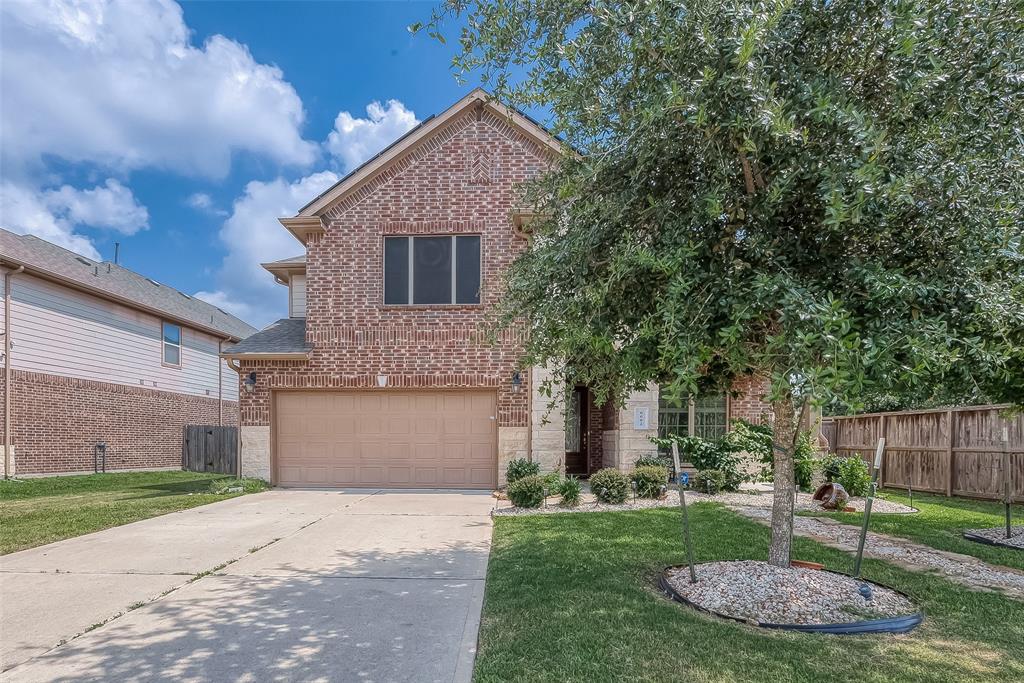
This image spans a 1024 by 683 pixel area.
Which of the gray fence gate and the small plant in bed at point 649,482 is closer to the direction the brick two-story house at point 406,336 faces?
the small plant in bed

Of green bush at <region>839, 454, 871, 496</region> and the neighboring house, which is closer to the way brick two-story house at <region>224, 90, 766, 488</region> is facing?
the green bush

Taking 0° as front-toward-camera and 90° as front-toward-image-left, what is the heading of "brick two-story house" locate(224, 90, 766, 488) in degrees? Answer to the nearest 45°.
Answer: approximately 0°

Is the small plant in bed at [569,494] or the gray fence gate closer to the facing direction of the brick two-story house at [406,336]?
the small plant in bed

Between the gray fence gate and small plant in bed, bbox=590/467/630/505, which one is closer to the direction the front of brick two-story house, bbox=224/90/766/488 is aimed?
the small plant in bed

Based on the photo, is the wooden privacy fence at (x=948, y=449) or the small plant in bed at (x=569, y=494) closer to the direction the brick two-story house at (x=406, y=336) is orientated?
the small plant in bed

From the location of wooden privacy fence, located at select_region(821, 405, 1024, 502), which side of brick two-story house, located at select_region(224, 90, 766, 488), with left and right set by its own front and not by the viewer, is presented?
left

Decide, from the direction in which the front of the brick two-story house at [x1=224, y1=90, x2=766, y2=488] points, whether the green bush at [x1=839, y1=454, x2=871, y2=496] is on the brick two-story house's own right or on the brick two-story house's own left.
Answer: on the brick two-story house's own left

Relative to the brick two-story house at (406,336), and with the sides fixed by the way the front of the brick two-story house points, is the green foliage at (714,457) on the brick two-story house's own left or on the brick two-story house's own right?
on the brick two-story house's own left

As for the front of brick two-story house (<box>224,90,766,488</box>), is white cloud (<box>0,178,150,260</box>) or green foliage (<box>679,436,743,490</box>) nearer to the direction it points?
the green foliage
